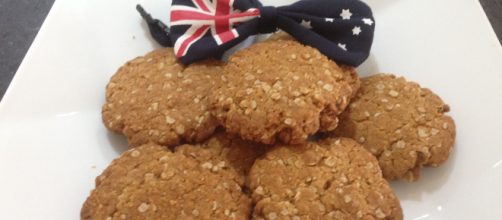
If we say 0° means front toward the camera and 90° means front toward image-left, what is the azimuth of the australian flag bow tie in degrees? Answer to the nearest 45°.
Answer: approximately 0°
